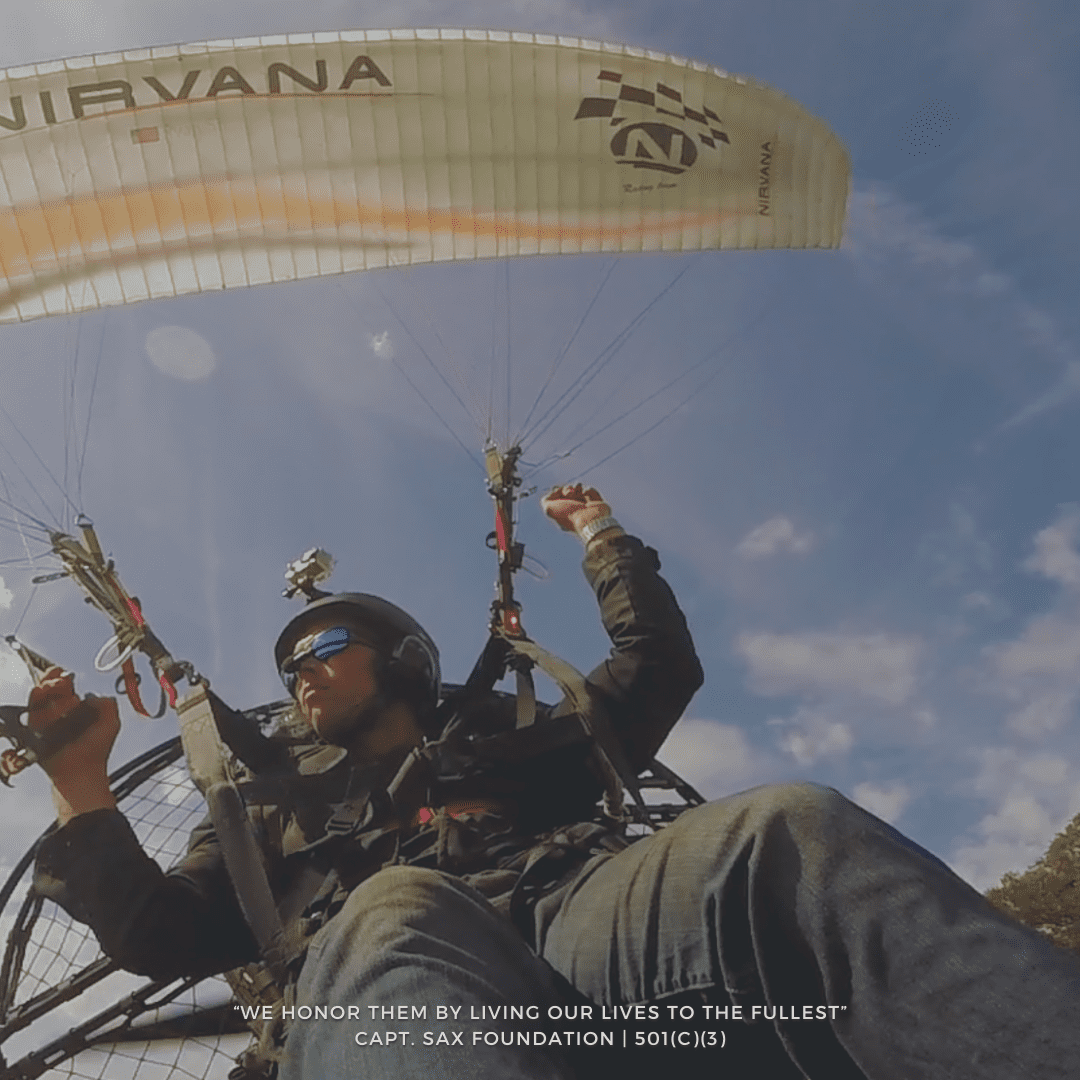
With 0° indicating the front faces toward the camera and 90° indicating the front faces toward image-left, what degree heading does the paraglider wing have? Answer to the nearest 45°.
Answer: approximately 0°
